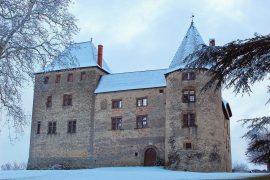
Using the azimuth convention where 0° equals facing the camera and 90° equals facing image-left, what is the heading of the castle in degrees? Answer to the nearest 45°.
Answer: approximately 0°
